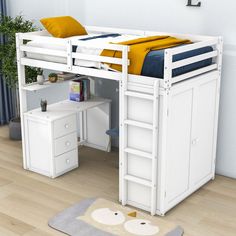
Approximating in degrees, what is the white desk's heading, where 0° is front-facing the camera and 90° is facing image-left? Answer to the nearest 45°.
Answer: approximately 315°

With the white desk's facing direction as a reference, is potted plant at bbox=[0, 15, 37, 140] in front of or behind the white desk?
behind
